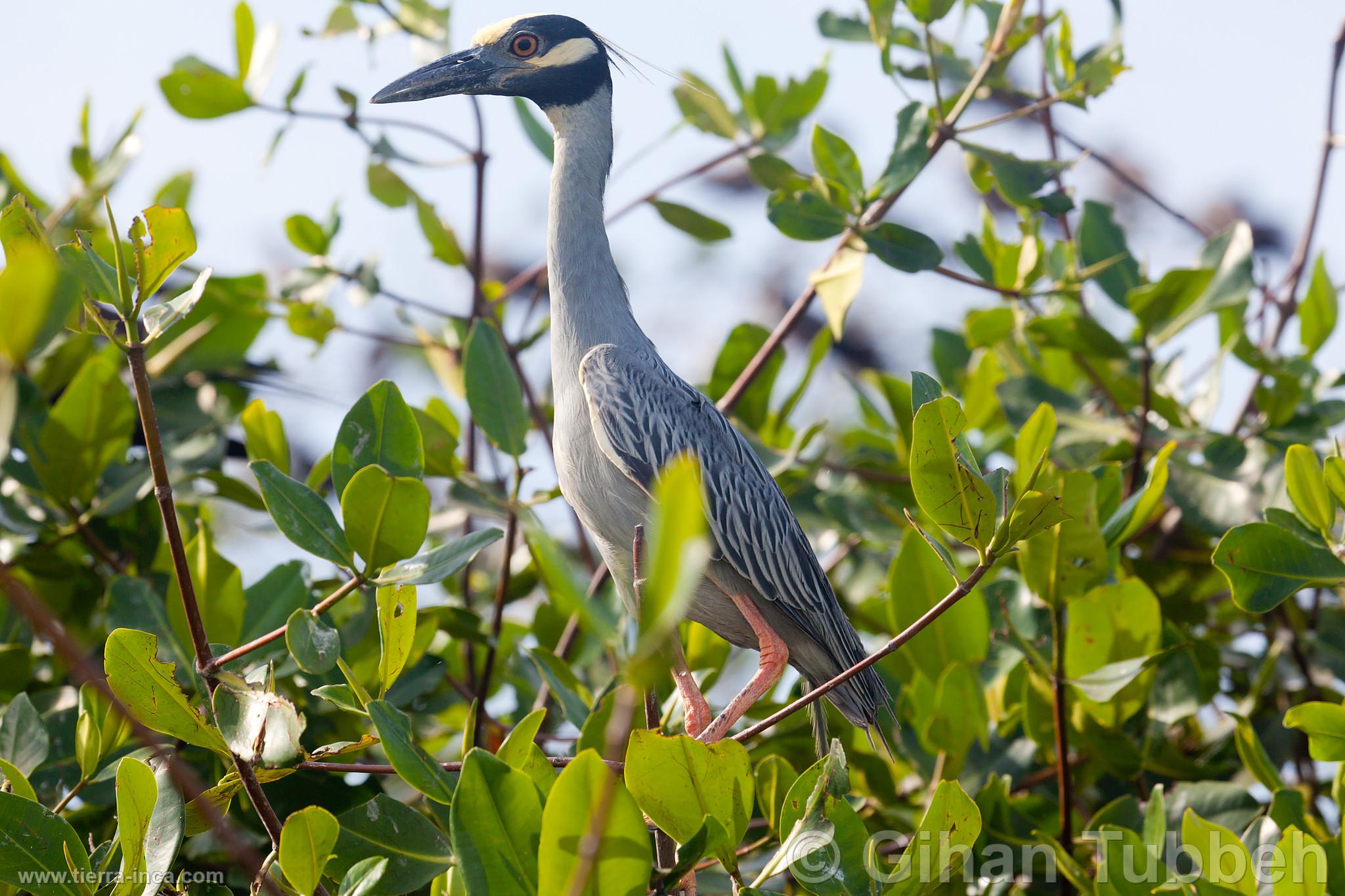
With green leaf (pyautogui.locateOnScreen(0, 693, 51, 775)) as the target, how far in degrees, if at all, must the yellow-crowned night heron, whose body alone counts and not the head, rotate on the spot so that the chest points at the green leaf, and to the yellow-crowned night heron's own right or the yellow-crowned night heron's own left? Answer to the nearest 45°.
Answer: approximately 45° to the yellow-crowned night heron's own left

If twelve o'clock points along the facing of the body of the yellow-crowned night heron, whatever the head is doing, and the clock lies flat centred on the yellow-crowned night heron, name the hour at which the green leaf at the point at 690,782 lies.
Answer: The green leaf is roughly at 9 o'clock from the yellow-crowned night heron.

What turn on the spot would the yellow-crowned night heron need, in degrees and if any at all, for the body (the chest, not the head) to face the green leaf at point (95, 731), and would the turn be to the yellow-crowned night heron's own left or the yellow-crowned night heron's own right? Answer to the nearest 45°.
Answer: approximately 45° to the yellow-crowned night heron's own left

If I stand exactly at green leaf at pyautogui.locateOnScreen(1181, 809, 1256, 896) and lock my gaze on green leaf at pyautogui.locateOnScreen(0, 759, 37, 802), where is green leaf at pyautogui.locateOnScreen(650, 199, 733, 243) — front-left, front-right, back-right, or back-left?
front-right

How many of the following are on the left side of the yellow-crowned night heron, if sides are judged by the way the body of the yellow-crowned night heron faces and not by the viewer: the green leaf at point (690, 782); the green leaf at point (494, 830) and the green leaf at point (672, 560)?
3

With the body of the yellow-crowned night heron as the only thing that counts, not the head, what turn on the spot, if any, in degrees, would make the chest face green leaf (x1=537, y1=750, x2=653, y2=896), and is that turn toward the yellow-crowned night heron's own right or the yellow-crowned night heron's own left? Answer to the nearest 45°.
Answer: approximately 90° to the yellow-crowned night heron's own left

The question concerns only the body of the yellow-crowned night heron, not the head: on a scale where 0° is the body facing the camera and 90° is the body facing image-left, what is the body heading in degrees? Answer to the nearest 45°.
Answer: approximately 90°
